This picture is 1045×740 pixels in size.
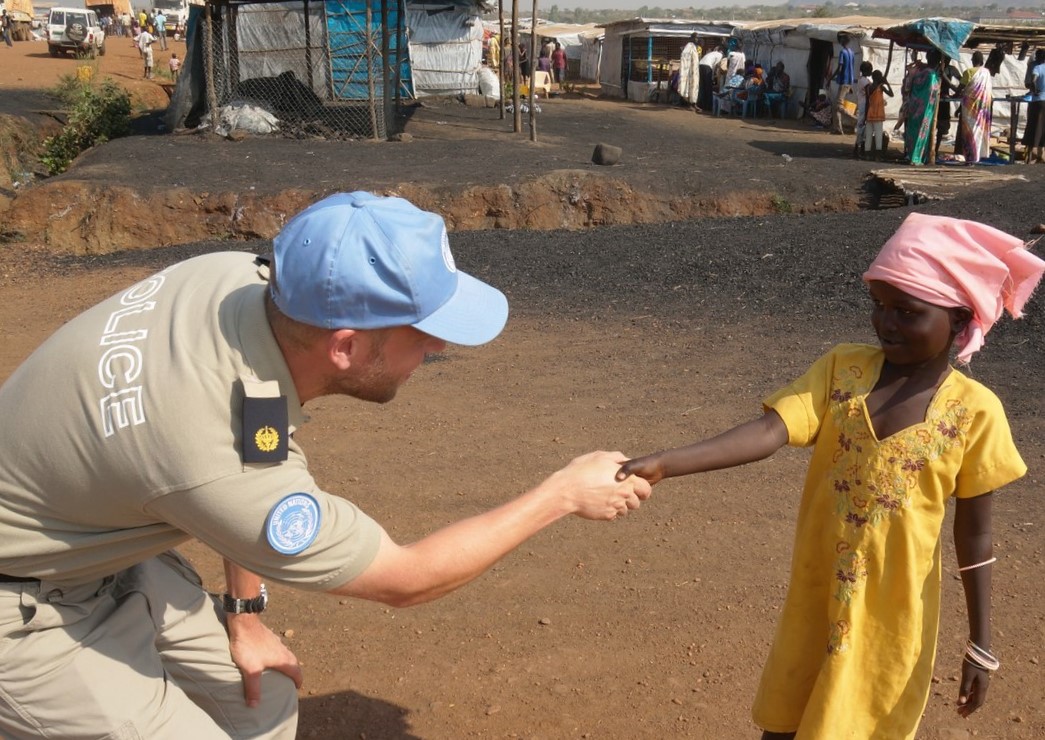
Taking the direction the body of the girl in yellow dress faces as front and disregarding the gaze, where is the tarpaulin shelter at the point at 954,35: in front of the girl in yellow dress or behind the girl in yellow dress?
behind

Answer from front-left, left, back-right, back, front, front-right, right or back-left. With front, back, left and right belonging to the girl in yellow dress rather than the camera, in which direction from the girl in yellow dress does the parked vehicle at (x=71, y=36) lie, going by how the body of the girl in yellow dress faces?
right

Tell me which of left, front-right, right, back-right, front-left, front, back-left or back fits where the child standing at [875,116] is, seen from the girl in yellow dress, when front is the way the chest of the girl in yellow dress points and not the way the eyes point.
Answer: back-right

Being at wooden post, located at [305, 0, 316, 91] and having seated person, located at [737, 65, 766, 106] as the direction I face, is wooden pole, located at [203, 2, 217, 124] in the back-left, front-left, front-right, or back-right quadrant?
back-right

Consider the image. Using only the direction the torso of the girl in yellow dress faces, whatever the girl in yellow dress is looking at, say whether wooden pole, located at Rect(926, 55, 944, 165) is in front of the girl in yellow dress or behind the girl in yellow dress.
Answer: behind

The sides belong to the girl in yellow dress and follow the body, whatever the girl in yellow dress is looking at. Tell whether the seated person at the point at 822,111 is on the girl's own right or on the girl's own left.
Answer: on the girl's own right

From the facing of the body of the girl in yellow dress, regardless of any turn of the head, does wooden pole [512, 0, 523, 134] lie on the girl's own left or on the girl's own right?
on the girl's own right

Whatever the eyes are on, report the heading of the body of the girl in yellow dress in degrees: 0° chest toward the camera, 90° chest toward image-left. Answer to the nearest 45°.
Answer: approximately 45°

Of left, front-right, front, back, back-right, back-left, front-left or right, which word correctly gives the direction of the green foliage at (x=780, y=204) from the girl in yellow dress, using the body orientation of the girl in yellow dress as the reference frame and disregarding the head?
back-right

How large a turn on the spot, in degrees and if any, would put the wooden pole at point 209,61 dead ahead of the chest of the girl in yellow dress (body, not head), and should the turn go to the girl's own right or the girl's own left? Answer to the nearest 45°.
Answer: approximately 90° to the girl's own right

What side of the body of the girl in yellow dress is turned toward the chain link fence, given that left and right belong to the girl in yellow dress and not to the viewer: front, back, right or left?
right

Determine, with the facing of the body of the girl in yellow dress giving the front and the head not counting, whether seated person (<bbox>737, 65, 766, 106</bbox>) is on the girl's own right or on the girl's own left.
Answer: on the girl's own right

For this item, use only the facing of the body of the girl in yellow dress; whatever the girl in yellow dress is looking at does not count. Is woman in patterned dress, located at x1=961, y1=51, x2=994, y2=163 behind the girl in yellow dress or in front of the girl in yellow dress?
behind

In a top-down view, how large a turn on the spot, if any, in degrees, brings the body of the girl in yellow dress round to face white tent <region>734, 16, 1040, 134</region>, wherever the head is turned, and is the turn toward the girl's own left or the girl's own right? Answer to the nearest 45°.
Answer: approximately 135° to the girl's own right

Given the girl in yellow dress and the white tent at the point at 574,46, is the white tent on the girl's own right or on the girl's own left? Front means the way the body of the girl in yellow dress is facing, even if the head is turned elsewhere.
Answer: on the girl's own right
